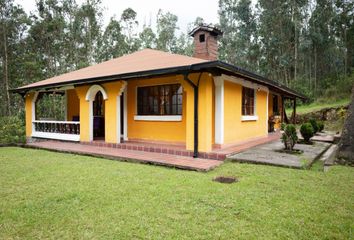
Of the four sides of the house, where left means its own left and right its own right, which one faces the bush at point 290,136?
left

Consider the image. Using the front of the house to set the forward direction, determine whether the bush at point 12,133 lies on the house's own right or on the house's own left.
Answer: on the house's own right

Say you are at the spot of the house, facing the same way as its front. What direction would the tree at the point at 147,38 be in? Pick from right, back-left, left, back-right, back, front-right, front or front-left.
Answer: back-right

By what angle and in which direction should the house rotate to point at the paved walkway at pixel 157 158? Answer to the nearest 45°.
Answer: approximately 45° to its left

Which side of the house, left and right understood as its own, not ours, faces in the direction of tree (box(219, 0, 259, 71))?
back

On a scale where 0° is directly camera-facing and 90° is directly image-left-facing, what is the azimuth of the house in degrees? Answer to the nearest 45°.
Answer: approximately 45°

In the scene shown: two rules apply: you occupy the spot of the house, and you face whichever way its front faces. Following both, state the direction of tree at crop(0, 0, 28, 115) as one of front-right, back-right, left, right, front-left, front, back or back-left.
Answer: right

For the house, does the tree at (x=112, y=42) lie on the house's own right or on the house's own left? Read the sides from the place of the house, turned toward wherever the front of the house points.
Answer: on the house's own right

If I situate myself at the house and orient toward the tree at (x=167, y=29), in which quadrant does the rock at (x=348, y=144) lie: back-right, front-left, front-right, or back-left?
back-right
